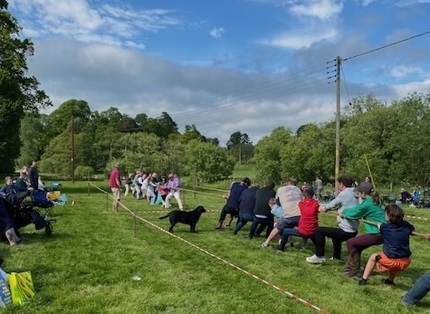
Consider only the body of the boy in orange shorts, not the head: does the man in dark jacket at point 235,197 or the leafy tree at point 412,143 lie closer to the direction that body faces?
the man in dark jacket

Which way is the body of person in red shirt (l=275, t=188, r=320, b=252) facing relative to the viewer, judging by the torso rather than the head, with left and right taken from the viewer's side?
facing away from the viewer and to the left of the viewer

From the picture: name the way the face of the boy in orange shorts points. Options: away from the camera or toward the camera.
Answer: away from the camera

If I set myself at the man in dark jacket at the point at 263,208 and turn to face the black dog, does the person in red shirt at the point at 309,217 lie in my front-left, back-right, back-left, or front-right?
back-left

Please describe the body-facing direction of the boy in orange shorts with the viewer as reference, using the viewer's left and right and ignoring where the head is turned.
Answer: facing away from the viewer and to the left of the viewer

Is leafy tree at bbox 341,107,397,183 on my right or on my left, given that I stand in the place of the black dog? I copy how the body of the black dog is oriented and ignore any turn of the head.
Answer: on my left

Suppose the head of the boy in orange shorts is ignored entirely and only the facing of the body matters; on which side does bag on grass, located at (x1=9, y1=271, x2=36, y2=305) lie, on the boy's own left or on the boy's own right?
on the boy's own left

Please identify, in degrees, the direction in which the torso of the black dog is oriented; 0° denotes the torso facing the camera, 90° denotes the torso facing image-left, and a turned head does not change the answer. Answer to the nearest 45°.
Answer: approximately 270°

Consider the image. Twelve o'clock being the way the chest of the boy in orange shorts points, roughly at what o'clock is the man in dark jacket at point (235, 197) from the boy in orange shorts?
The man in dark jacket is roughly at 12 o'clock from the boy in orange shorts.

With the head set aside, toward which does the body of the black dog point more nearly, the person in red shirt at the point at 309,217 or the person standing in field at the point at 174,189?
the person in red shirt
